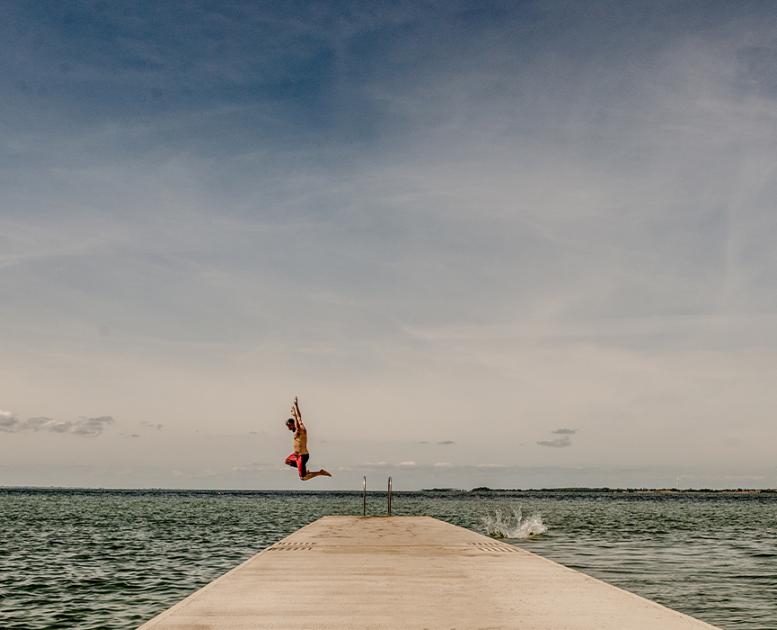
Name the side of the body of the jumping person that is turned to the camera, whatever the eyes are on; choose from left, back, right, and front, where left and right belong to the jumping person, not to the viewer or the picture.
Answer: left

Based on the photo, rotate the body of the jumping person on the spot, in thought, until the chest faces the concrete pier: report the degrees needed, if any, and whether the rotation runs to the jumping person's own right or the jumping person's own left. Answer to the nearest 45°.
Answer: approximately 90° to the jumping person's own left
